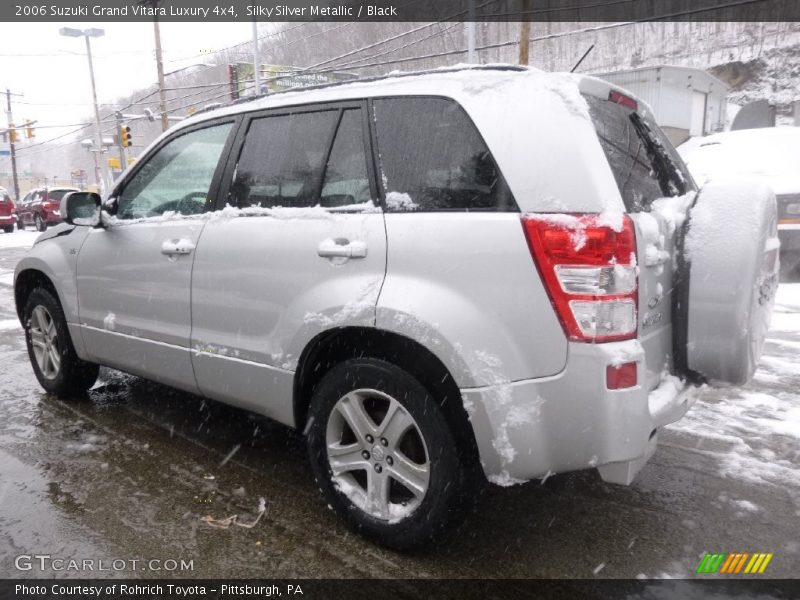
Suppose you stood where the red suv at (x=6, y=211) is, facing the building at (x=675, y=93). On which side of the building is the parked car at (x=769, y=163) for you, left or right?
right

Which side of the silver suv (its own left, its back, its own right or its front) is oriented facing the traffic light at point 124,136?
front

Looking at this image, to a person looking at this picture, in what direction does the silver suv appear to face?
facing away from the viewer and to the left of the viewer

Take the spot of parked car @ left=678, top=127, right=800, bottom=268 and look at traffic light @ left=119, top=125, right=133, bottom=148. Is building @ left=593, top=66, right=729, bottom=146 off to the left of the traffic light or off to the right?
right

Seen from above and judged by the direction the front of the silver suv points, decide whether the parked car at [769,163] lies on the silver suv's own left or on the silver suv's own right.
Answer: on the silver suv's own right

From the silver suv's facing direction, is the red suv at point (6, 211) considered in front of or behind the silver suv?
in front

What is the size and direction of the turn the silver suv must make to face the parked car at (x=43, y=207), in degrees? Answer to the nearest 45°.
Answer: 0° — it already faces it
